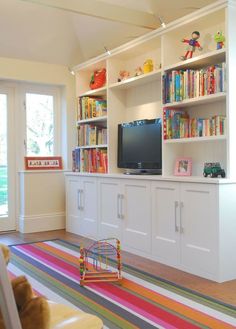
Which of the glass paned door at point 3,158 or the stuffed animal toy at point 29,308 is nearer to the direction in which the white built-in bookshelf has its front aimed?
the stuffed animal toy

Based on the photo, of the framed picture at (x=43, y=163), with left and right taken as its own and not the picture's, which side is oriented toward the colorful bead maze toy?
front

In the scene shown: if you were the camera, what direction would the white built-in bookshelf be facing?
facing the viewer and to the left of the viewer

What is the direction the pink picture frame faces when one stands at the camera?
facing the viewer

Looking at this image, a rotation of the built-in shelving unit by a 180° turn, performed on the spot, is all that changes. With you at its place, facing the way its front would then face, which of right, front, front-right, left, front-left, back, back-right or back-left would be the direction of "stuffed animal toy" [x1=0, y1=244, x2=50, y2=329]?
back-right

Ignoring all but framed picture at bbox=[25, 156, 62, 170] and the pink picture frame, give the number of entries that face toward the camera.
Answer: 2

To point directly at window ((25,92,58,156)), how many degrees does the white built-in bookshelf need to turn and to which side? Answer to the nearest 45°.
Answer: approximately 90° to its right

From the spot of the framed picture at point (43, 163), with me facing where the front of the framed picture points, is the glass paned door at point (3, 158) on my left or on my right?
on my right

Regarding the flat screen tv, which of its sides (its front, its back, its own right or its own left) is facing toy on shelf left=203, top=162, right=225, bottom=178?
left
